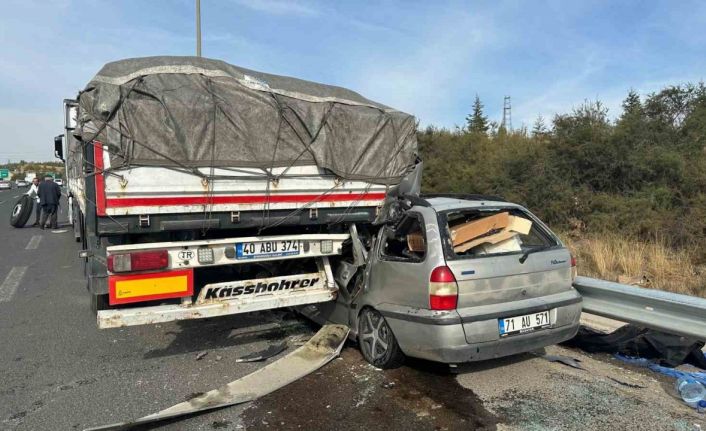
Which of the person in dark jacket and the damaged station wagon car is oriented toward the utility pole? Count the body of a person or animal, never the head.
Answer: the damaged station wagon car

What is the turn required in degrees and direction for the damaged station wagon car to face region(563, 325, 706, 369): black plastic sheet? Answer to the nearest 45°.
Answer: approximately 90° to its right

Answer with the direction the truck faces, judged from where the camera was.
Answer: facing away from the viewer
